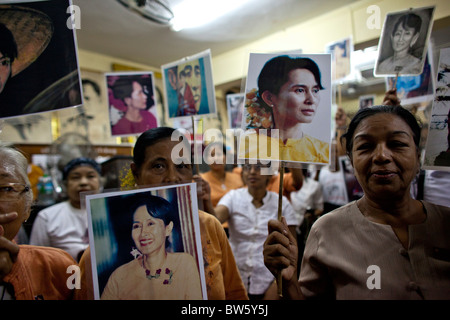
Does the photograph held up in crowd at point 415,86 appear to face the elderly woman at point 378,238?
yes

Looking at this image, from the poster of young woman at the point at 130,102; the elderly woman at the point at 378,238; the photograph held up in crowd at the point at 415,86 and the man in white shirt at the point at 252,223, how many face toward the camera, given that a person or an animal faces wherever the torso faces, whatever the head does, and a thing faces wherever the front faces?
4

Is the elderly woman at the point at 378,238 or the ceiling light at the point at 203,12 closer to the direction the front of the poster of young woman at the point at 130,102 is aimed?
the elderly woman

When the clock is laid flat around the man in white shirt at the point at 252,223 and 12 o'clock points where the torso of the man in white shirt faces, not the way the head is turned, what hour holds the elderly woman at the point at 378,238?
The elderly woman is roughly at 11 o'clock from the man in white shirt.

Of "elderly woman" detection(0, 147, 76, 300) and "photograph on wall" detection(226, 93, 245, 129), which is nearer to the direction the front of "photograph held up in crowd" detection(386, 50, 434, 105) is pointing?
the elderly woman

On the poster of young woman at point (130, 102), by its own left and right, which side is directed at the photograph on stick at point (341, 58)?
left

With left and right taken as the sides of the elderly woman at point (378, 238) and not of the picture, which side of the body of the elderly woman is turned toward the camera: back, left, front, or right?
front

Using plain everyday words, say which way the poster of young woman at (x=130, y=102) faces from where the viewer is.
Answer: facing the viewer

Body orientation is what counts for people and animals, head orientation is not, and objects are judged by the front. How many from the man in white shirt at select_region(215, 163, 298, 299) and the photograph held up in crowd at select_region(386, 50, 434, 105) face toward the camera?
2
